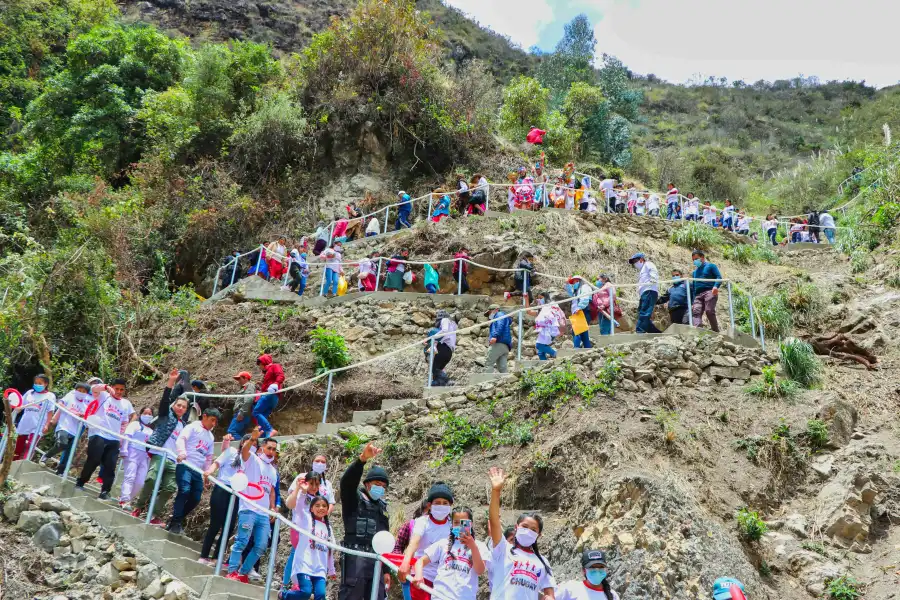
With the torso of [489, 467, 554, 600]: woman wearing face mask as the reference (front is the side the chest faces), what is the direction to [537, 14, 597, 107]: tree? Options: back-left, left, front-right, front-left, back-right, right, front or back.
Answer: back

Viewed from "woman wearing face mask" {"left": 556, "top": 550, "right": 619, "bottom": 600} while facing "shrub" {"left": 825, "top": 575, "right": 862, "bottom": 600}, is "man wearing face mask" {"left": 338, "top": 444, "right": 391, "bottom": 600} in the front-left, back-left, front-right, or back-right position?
back-left

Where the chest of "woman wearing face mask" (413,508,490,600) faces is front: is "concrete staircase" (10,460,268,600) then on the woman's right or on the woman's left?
on the woman's right

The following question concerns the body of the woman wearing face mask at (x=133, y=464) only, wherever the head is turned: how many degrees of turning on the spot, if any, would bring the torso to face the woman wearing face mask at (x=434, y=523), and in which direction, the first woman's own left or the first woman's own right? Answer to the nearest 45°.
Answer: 0° — they already face them

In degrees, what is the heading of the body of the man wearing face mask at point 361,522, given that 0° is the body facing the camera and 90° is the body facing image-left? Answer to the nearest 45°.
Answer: approximately 315°

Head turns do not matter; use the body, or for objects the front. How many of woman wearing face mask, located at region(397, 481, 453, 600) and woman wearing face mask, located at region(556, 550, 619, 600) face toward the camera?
2

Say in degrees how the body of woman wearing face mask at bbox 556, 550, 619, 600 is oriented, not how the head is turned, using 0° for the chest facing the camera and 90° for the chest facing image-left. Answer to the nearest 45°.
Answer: approximately 0°

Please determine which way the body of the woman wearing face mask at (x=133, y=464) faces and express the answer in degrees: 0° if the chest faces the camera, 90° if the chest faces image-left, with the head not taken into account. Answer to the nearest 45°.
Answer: approximately 315°

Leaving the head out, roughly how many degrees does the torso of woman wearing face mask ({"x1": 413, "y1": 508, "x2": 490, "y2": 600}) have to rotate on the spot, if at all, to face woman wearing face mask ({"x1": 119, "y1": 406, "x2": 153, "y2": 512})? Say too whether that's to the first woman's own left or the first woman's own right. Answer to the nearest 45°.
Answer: approximately 135° to the first woman's own right

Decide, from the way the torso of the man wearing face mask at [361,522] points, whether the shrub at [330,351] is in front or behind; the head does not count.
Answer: behind
